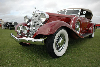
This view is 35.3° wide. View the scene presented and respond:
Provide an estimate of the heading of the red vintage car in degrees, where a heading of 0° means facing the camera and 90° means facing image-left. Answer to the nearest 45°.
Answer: approximately 45°
